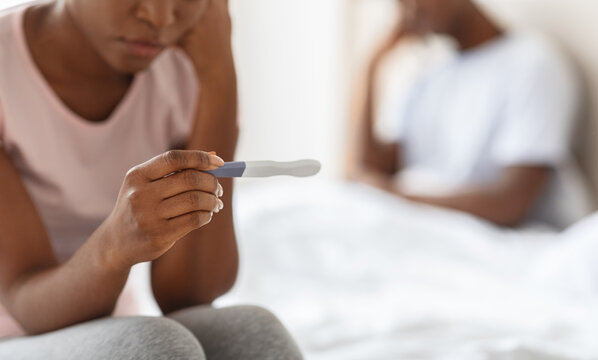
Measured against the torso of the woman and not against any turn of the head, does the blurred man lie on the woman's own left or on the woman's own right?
on the woman's own left

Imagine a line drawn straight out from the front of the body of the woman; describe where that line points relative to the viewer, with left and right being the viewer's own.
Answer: facing the viewer and to the right of the viewer
